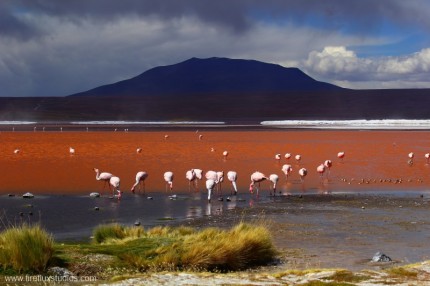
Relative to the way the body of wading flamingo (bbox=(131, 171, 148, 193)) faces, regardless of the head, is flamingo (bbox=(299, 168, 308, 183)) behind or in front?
behind

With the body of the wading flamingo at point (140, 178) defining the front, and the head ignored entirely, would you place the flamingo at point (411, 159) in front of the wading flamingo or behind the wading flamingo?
behind

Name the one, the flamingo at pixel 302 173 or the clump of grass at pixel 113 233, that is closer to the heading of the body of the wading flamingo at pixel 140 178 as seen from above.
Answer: the clump of grass

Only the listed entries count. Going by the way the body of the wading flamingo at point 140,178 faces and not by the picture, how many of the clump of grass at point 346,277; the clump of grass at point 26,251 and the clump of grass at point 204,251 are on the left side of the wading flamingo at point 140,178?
3

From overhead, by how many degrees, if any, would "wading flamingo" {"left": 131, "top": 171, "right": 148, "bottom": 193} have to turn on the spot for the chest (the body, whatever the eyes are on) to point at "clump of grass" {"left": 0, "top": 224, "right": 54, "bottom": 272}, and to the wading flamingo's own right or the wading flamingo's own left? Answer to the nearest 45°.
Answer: approximately 90° to the wading flamingo's own left

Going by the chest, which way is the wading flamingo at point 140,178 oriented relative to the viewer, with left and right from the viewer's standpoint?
facing to the left of the viewer

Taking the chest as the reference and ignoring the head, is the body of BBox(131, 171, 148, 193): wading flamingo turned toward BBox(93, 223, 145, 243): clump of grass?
no

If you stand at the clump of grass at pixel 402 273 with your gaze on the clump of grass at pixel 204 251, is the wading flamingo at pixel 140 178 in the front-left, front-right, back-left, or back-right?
front-right

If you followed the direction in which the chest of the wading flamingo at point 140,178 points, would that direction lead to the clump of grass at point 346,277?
no

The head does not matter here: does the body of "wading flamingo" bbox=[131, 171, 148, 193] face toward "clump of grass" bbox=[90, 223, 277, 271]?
no

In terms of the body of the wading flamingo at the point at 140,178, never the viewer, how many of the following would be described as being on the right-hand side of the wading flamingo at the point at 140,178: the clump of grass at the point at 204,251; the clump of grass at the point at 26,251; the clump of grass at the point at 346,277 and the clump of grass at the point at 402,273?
0

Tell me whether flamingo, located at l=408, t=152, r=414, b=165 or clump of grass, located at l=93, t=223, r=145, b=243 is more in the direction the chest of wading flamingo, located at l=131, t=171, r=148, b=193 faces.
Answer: the clump of grass
